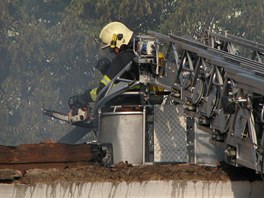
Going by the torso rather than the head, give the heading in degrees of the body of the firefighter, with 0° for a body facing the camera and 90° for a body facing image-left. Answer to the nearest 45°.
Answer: approximately 90°
